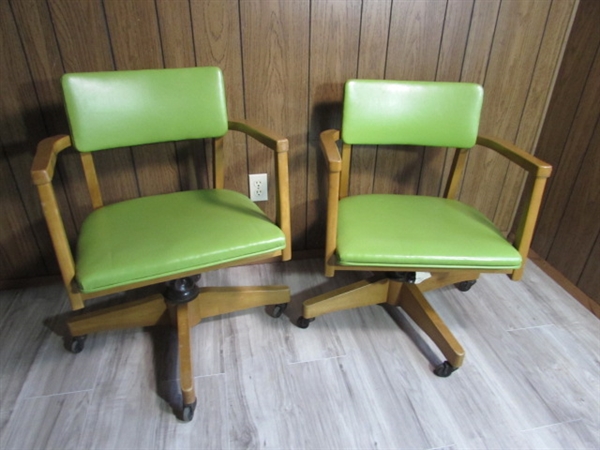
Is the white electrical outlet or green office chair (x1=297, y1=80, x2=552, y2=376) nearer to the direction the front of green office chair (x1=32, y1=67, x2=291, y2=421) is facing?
the green office chair

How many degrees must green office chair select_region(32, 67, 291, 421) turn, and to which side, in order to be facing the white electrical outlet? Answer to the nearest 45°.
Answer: approximately 135° to its left

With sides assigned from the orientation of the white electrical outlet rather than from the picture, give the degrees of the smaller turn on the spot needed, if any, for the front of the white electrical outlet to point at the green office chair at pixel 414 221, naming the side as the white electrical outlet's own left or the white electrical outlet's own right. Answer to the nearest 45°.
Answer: approximately 45° to the white electrical outlet's own left

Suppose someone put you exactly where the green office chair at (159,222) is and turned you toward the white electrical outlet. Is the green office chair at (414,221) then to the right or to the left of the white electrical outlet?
right

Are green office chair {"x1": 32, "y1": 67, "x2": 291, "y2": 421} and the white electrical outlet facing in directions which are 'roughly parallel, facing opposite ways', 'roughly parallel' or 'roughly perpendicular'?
roughly parallel

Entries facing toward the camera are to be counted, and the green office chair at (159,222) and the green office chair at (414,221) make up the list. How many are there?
2

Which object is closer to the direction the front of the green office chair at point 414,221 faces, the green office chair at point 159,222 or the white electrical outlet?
the green office chair

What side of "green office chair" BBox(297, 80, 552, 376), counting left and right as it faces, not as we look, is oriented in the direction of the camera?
front

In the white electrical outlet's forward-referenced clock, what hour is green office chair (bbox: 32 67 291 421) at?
The green office chair is roughly at 1 o'clock from the white electrical outlet.

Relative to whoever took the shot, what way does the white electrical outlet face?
facing the viewer

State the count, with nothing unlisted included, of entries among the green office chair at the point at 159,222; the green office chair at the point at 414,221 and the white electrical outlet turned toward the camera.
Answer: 3

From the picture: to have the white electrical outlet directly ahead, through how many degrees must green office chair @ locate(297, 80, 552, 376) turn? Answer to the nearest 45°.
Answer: approximately 90° to its right
